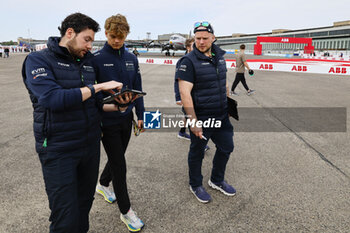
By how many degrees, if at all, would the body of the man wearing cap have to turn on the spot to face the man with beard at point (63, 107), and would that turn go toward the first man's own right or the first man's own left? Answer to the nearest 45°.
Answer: approximately 90° to the first man's own right

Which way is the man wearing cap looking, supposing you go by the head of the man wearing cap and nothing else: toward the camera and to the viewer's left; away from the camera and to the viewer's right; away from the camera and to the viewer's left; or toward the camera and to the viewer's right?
toward the camera and to the viewer's left

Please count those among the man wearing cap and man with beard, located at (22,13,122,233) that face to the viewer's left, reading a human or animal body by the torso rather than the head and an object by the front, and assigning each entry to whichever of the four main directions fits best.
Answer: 0

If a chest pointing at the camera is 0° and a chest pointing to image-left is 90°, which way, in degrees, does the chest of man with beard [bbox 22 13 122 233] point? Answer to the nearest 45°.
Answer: approximately 315°

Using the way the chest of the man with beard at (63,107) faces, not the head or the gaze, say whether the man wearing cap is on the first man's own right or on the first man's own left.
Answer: on the first man's own left
